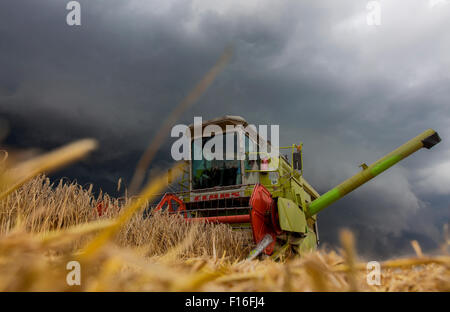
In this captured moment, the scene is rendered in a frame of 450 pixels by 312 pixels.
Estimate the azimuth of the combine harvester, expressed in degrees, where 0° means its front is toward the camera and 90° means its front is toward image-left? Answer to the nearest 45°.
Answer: approximately 45°
